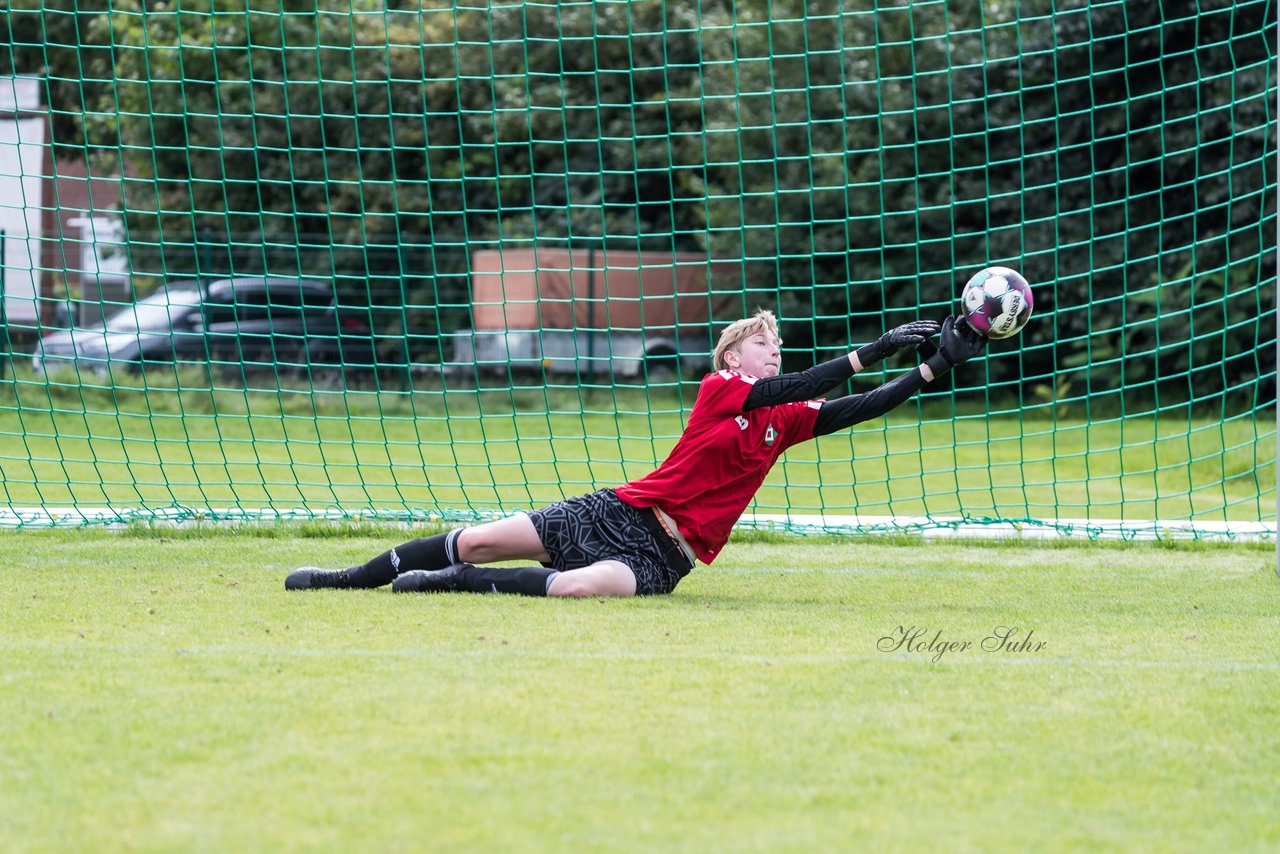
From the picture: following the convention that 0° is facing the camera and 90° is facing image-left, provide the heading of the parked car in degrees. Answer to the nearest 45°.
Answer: approximately 90°

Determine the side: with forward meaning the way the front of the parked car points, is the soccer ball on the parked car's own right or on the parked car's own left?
on the parked car's own left

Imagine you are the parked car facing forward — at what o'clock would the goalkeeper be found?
The goalkeeper is roughly at 9 o'clock from the parked car.
